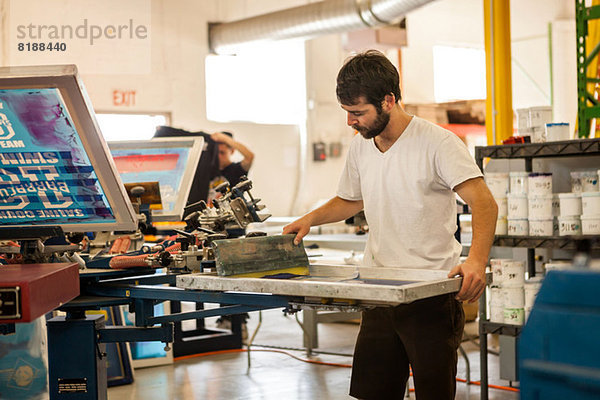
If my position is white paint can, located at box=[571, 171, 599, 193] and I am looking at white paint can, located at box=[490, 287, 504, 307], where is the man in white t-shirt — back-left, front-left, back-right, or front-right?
front-left

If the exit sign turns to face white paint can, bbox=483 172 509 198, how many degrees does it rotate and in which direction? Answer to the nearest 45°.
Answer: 0° — it already faces it

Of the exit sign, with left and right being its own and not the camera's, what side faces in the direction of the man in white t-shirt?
front

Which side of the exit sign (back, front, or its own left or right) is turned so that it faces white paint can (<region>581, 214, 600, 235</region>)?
front

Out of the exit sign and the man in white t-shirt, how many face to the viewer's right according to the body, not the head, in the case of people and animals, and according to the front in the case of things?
0

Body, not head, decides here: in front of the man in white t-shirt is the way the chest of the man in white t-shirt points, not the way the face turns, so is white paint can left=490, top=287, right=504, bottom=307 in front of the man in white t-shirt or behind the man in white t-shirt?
behind

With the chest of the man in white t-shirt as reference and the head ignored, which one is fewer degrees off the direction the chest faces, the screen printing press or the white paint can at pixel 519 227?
the screen printing press

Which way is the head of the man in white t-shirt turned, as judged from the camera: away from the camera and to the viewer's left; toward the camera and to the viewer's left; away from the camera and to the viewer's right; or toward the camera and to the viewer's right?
toward the camera and to the viewer's left

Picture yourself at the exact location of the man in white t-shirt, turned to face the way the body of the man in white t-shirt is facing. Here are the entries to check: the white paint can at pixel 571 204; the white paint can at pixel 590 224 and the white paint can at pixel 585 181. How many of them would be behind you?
3

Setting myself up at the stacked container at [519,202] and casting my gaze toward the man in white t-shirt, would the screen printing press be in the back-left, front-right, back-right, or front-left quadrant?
front-right

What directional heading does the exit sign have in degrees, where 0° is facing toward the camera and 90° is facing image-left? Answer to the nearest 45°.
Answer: approximately 0°

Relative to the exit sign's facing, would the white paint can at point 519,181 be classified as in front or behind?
in front
